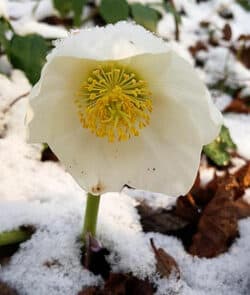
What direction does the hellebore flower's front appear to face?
toward the camera

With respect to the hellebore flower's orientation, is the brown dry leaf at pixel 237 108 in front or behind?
behind
